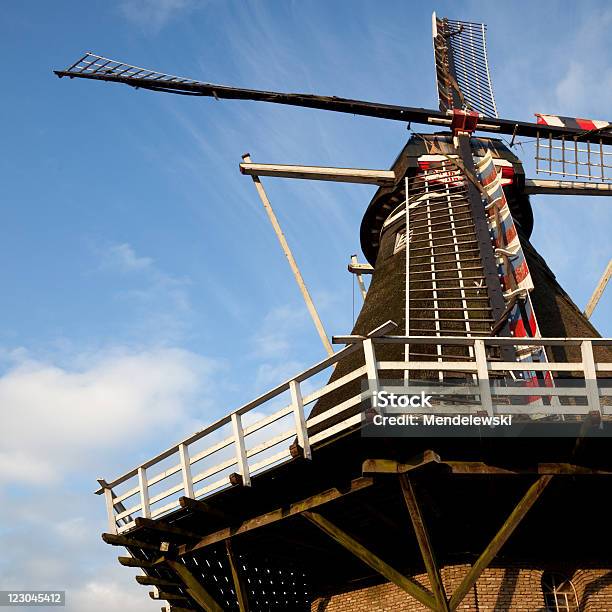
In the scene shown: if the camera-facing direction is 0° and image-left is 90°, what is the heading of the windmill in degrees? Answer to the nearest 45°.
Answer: approximately 0°
